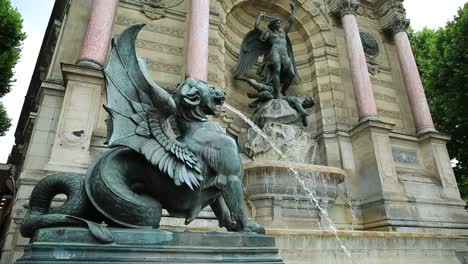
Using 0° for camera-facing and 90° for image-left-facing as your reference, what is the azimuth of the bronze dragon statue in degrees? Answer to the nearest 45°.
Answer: approximately 270°

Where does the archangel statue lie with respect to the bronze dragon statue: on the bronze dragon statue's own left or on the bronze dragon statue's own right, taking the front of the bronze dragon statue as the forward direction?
on the bronze dragon statue's own left
